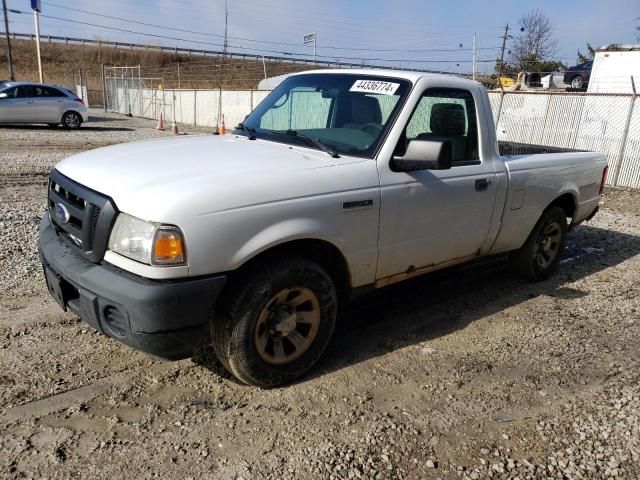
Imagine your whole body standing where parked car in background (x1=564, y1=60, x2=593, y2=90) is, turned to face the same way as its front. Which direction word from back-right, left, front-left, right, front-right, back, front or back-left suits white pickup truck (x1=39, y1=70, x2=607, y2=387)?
left

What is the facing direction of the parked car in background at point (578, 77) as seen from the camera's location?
facing to the left of the viewer

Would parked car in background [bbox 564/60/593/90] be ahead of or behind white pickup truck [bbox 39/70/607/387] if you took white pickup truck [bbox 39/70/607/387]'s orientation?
behind

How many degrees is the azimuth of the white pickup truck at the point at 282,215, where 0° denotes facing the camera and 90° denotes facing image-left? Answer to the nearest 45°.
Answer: approximately 45°

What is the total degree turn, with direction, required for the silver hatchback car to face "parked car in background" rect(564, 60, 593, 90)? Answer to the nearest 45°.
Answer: approximately 180°

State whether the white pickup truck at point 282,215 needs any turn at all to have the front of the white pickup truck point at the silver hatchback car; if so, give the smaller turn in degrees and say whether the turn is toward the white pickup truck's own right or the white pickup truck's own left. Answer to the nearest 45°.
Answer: approximately 90° to the white pickup truck's own right

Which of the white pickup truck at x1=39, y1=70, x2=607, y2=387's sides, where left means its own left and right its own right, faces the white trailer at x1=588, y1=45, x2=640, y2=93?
back

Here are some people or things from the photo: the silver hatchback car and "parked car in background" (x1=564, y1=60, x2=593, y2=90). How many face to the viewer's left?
2

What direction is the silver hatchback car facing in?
to the viewer's left
